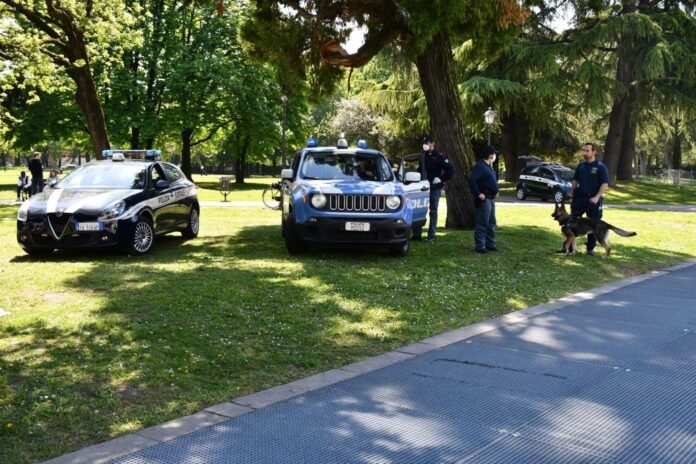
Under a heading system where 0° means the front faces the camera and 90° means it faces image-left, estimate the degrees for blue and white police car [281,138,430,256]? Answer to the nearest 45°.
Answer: approximately 0°

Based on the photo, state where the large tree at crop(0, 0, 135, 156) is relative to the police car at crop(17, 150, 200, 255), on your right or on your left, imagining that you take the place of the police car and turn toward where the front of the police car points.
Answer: on your right

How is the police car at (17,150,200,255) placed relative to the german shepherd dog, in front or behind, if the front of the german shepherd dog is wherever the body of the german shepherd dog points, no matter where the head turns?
in front

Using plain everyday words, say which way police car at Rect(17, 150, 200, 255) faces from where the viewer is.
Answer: facing the viewer and to the left of the viewer

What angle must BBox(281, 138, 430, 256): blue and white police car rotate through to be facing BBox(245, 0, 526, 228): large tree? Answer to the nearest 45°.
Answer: approximately 180°

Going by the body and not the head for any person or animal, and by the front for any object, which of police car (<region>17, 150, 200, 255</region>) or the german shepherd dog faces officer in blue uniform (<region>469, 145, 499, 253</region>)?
the german shepherd dog

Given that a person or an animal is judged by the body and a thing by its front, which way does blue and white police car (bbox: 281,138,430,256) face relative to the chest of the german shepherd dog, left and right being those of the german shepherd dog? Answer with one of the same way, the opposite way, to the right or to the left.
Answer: to the left

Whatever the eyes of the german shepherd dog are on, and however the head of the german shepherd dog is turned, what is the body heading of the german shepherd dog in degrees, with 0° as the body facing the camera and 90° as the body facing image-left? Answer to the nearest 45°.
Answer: approximately 90°
